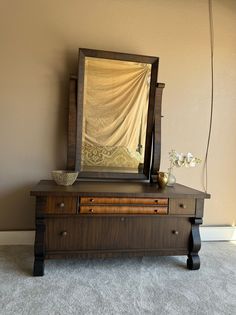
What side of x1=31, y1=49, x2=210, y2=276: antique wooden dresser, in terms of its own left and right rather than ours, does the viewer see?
front
